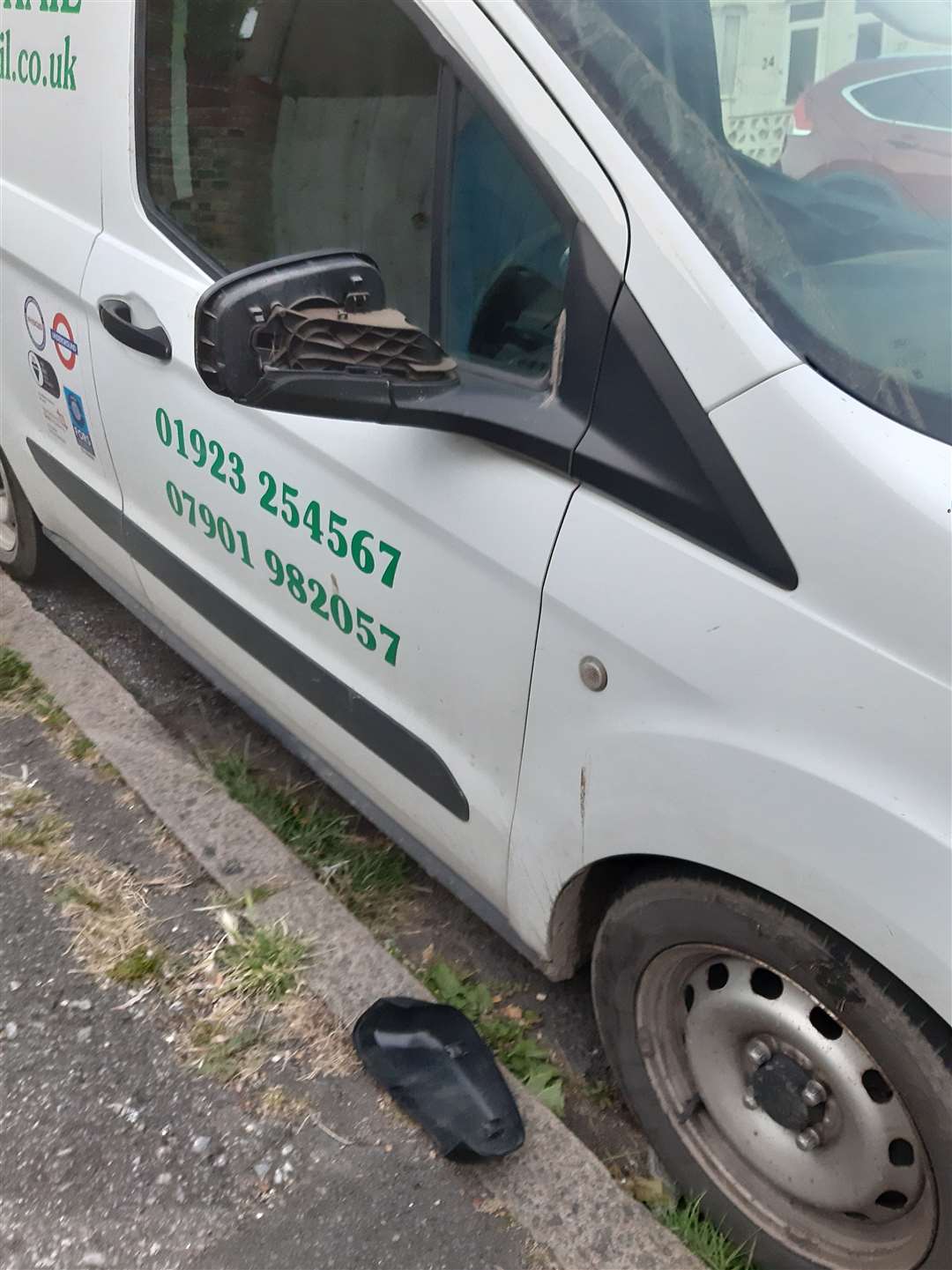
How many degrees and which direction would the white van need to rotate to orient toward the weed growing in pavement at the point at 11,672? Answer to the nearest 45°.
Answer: approximately 180°

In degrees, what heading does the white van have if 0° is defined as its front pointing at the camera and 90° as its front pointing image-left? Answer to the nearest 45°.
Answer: approximately 315°

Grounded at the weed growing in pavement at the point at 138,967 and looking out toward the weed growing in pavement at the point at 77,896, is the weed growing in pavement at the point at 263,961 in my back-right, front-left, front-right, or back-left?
back-right
